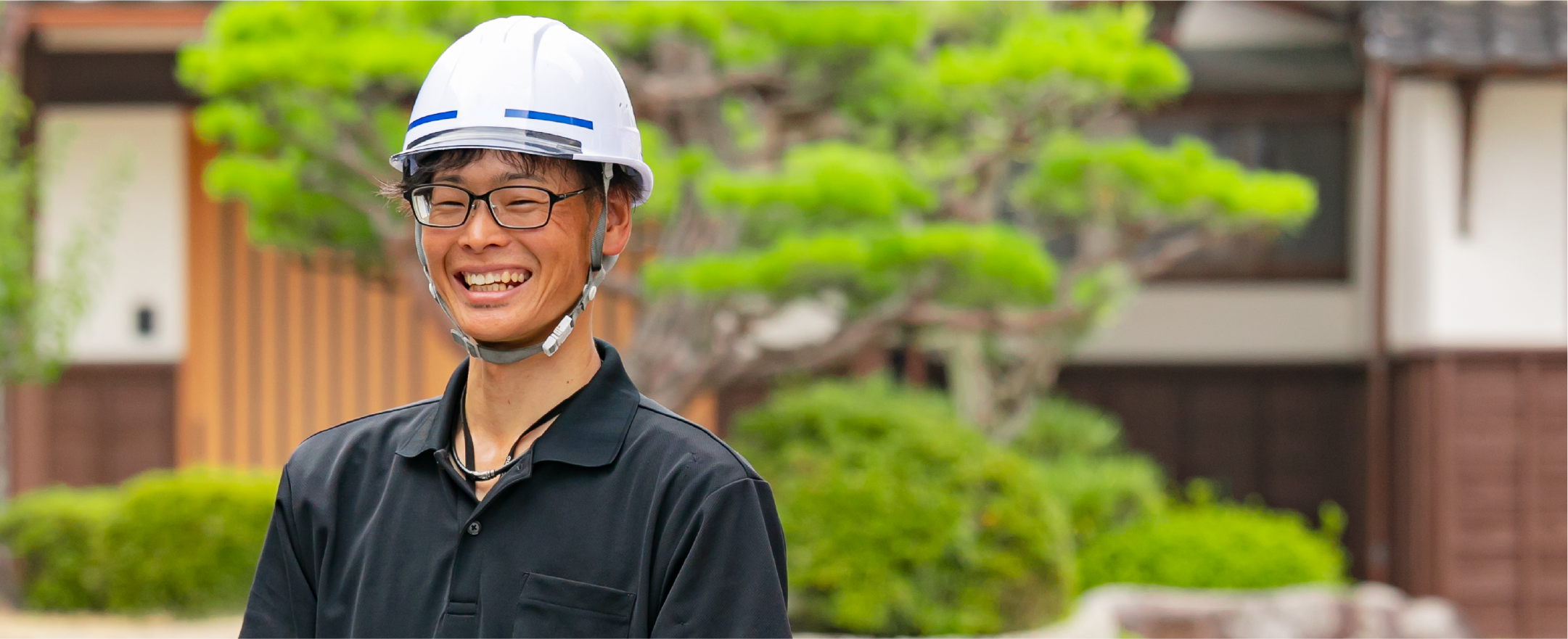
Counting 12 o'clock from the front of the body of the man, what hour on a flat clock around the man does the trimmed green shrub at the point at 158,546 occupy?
The trimmed green shrub is roughly at 4 o'clock from the man.

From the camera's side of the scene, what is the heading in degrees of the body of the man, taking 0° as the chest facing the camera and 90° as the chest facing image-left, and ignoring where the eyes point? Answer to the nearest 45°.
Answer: approximately 45°

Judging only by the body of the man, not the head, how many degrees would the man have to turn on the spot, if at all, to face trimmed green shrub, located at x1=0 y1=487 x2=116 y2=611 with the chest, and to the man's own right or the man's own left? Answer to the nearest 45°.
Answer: approximately 135° to the man's own right

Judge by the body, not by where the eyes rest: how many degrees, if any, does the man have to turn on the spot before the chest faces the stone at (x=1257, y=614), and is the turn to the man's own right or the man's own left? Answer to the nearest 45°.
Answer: approximately 180°

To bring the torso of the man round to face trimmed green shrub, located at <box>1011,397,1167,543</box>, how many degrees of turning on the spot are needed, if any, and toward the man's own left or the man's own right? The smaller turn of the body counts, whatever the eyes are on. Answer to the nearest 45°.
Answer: approximately 180°

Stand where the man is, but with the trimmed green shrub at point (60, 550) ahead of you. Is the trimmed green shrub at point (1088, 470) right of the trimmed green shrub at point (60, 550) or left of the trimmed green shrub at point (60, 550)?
right

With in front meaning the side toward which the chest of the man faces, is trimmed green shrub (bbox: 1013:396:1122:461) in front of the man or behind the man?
behind
